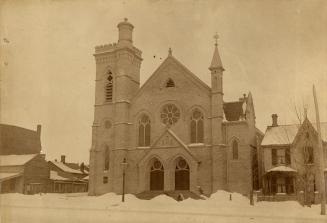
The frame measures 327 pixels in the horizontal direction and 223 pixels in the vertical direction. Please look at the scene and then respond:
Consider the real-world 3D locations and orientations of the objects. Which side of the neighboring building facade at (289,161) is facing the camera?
front

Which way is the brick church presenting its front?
toward the camera

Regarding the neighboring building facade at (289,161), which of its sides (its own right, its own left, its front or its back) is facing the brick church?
right

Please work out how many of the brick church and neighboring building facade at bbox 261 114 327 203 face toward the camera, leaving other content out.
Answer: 2

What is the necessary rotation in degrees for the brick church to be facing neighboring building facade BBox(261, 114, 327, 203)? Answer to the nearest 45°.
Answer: approximately 90° to its left
